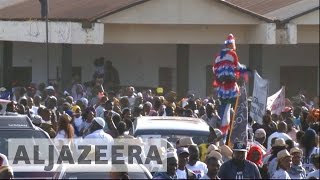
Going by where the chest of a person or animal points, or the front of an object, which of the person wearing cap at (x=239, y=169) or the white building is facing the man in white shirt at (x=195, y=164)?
the white building

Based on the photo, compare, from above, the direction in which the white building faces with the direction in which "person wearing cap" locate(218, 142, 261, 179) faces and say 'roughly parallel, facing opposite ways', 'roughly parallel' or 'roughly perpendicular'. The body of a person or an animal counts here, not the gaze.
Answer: roughly parallel

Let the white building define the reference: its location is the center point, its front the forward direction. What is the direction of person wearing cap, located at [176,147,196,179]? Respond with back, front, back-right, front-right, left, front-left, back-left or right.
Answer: front

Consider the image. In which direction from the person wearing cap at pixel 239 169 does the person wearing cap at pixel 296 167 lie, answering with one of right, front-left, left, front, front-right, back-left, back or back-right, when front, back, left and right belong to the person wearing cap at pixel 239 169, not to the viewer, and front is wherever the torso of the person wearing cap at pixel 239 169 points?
back-left

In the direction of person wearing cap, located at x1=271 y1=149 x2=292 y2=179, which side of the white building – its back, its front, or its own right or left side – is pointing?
front

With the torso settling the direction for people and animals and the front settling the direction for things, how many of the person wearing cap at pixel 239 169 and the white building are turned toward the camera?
2

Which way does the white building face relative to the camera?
toward the camera

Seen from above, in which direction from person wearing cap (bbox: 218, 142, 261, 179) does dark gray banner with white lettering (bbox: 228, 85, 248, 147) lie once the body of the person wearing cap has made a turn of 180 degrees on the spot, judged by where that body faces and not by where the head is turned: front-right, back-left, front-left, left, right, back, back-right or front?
front

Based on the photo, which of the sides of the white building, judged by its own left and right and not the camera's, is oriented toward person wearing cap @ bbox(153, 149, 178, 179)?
front

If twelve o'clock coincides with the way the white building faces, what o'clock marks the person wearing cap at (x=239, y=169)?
The person wearing cap is roughly at 12 o'clock from the white building.

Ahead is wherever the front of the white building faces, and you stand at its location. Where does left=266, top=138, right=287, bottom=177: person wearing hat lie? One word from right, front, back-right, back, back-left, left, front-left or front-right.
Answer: front
